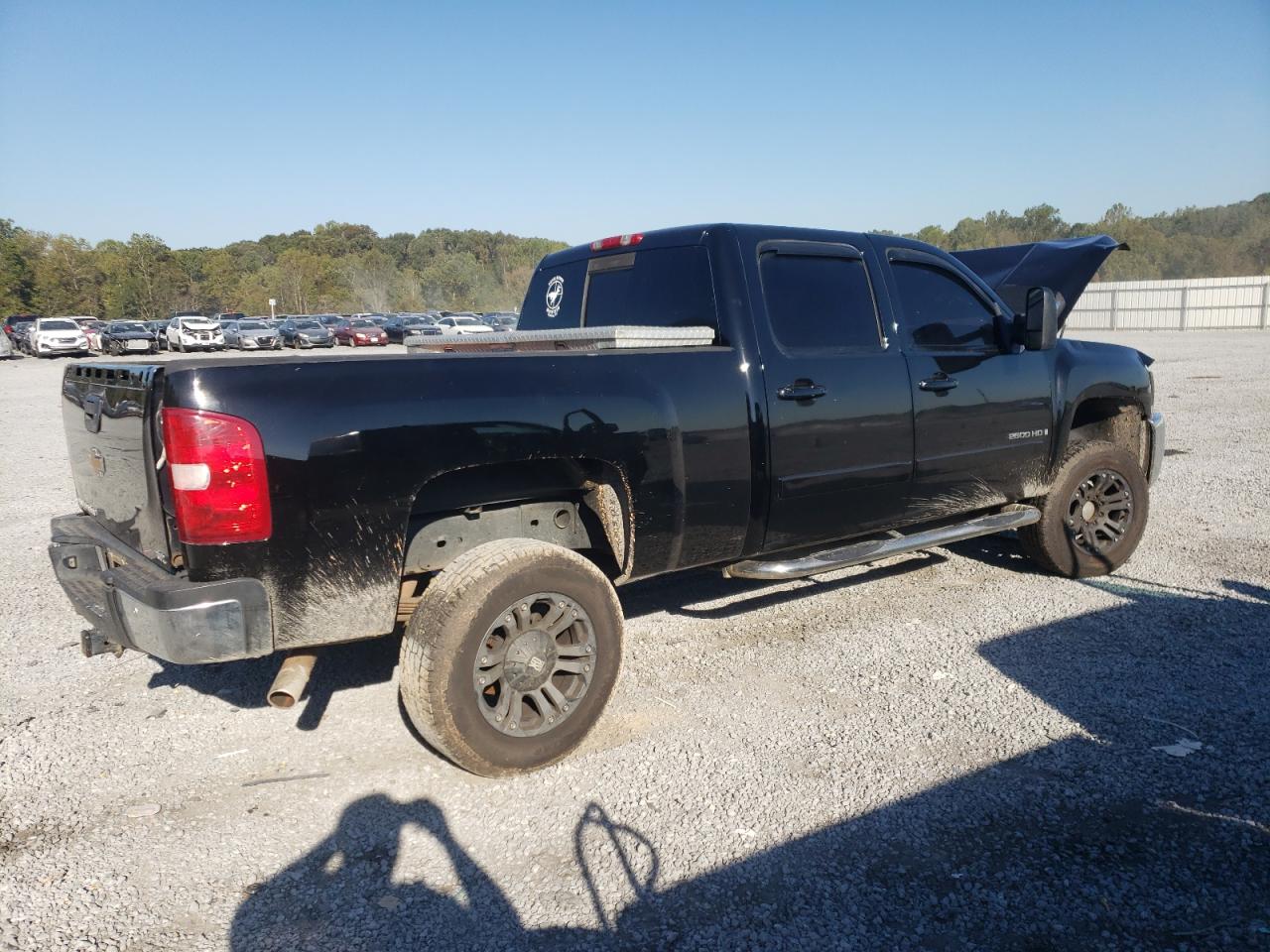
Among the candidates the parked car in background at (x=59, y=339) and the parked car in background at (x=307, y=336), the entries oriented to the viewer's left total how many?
0

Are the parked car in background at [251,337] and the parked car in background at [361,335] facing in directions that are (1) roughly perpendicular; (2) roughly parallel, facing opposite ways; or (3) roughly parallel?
roughly parallel

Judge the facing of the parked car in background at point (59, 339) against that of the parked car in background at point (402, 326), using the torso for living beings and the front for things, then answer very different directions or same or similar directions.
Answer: same or similar directions

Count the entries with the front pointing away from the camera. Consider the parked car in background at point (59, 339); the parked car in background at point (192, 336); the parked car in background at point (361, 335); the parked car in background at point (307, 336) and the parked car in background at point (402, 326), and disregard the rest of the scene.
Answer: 0

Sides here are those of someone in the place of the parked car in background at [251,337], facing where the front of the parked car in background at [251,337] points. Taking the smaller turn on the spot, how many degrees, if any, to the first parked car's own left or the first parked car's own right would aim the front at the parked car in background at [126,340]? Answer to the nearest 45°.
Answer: approximately 90° to the first parked car's own right

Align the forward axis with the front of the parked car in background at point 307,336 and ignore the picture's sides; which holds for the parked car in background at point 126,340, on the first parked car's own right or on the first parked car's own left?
on the first parked car's own right

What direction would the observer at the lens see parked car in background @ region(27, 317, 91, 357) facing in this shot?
facing the viewer and to the right of the viewer

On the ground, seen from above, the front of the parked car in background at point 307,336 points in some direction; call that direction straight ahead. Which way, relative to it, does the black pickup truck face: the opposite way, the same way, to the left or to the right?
to the left

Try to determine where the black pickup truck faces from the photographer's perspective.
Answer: facing away from the viewer and to the right of the viewer

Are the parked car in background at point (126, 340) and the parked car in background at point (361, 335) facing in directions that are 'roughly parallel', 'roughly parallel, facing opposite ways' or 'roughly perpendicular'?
roughly parallel

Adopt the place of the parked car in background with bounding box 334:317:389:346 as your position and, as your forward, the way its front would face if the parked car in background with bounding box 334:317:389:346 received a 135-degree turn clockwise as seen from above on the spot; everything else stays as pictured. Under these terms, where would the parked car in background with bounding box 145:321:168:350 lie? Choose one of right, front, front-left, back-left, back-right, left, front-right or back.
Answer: front

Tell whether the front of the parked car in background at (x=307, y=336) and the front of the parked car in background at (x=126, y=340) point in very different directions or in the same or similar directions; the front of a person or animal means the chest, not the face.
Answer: same or similar directions

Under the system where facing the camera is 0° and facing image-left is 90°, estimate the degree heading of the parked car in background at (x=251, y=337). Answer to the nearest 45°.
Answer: approximately 315°

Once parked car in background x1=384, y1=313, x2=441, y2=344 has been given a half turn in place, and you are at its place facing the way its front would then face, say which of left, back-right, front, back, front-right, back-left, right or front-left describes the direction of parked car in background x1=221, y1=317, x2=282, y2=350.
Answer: left
